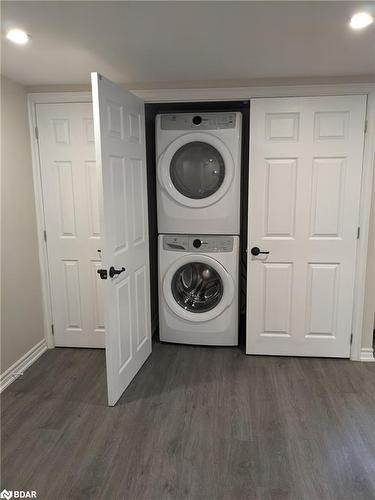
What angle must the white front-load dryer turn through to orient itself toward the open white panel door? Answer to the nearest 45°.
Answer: approximately 45° to its right

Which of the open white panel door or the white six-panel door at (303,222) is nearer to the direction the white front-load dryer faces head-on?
the open white panel door

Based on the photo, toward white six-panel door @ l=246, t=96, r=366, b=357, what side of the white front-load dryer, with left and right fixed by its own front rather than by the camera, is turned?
left

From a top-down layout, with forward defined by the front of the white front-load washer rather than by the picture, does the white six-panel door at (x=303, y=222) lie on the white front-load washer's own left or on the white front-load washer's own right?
on the white front-load washer's own left

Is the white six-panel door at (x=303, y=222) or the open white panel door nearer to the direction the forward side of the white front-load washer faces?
the open white panel door

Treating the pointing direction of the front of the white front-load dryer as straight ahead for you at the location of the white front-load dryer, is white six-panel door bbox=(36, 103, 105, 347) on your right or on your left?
on your right

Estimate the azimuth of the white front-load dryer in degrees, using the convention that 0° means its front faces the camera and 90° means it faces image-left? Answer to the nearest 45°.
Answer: approximately 0°

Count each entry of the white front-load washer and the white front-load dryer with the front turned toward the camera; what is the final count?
2
